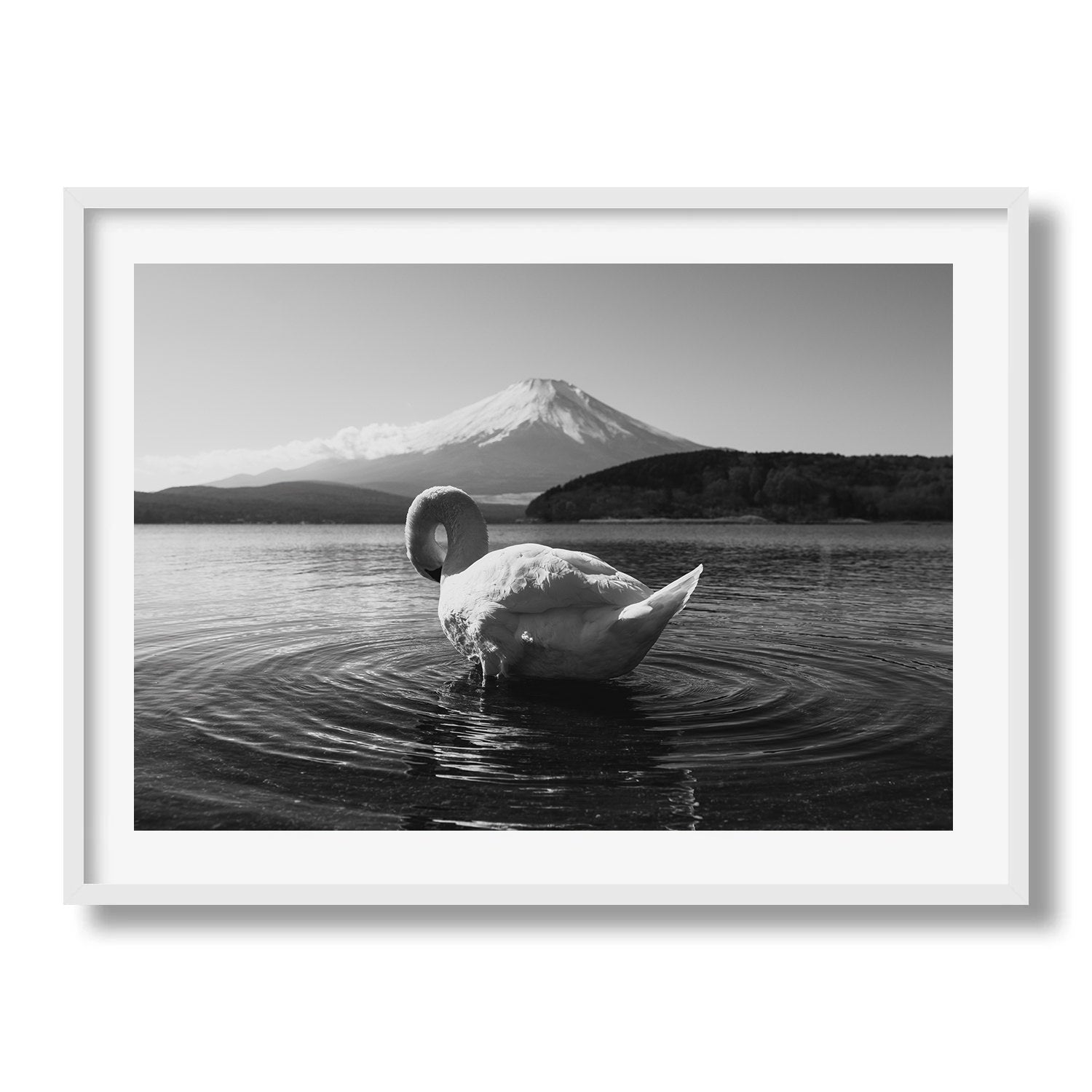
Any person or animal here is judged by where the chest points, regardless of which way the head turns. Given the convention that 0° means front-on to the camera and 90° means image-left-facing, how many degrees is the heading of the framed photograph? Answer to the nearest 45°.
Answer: approximately 0°
